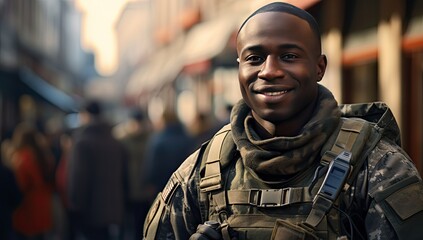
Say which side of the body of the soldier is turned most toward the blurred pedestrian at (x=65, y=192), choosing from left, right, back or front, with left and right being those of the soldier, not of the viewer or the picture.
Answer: back

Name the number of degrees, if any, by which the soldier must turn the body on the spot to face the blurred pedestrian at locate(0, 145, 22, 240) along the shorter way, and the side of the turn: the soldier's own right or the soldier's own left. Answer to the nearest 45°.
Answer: approximately 135° to the soldier's own right

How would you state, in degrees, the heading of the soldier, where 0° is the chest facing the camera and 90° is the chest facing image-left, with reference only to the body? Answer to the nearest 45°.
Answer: approximately 0°

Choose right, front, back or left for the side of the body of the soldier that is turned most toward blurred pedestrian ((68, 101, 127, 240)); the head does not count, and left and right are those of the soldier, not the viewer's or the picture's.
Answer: back

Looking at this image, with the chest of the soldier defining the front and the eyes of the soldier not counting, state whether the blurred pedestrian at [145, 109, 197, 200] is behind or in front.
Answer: behind

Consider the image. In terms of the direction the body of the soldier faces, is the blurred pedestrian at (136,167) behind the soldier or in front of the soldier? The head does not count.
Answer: behind
